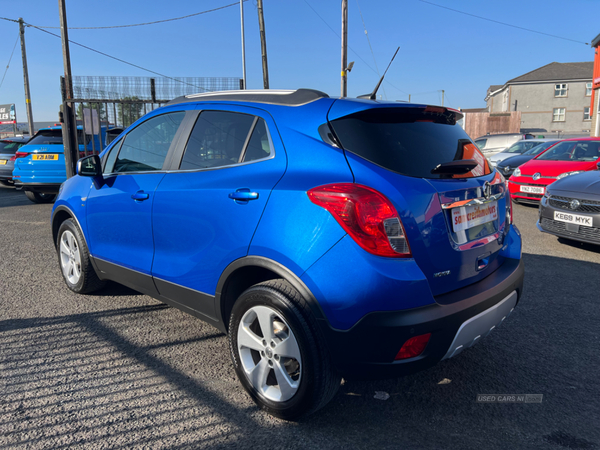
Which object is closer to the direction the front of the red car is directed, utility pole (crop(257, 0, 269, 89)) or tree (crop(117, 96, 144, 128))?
the tree

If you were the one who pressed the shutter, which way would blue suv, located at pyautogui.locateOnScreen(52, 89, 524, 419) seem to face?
facing away from the viewer and to the left of the viewer

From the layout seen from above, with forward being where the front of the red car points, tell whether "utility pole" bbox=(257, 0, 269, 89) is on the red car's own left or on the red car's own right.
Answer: on the red car's own right

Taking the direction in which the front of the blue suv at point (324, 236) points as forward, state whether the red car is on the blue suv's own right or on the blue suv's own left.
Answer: on the blue suv's own right

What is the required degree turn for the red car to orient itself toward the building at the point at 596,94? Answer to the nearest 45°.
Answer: approximately 135° to its right

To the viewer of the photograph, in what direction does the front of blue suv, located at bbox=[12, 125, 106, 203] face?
facing away from the viewer and to the right of the viewer
